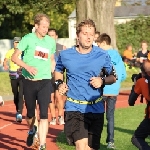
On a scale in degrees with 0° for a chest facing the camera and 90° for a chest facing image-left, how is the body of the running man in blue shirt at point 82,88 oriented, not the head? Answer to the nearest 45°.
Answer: approximately 0°

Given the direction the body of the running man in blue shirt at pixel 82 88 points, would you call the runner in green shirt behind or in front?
behind
